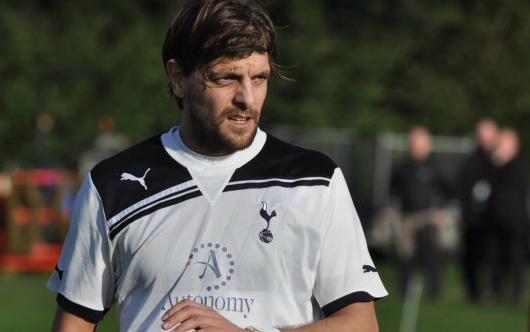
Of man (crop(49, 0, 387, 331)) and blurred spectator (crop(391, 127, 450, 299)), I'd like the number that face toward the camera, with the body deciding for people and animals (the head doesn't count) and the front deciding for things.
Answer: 2

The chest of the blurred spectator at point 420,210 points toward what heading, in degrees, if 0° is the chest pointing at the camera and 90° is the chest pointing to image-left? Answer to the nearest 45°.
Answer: approximately 0°

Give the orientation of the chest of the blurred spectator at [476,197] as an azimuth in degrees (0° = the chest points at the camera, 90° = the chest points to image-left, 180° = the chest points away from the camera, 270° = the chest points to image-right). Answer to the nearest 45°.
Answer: approximately 315°

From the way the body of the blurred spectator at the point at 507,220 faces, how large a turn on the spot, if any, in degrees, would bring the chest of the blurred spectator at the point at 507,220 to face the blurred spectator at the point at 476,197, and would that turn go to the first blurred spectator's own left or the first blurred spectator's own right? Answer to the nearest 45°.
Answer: approximately 45° to the first blurred spectator's own right

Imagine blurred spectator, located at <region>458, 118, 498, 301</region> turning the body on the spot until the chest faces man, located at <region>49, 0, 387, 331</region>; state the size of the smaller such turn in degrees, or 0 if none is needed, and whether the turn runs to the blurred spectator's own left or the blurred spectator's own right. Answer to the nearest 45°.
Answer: approximately 45° to the blurred spectator's own right

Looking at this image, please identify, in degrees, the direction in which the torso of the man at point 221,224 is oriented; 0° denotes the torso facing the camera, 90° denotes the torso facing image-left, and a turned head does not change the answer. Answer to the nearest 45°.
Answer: approximately 0°

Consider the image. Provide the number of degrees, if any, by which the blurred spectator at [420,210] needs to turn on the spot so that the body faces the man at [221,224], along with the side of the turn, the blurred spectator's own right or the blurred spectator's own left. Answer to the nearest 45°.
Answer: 0° — they already face them

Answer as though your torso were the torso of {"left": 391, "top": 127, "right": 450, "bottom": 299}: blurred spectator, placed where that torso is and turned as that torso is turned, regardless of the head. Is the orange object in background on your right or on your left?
on your right
